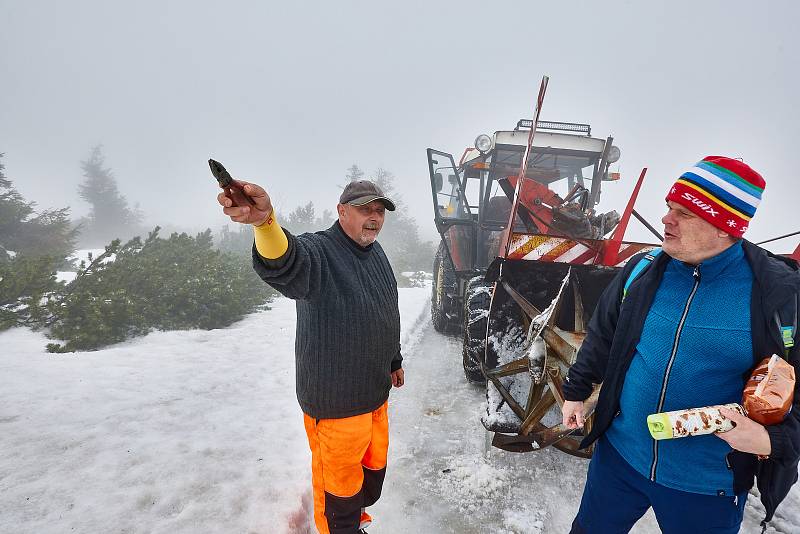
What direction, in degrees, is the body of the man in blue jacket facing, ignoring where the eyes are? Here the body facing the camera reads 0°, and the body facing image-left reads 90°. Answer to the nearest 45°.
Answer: approximately 45°

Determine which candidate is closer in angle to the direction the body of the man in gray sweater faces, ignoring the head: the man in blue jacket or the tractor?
the man in blue jacket

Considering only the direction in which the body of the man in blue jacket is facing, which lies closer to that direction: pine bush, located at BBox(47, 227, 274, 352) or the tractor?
the pine bush

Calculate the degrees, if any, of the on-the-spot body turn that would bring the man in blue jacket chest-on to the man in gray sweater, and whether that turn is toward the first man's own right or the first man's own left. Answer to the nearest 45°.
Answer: approximately 45° to the first man's own right

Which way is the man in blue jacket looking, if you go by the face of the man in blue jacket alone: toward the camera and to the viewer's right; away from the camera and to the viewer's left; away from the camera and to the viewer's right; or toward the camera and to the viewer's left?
toward the camera and to the viewer's left

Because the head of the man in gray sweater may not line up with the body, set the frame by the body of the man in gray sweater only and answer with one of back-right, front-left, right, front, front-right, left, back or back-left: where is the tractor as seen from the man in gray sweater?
left

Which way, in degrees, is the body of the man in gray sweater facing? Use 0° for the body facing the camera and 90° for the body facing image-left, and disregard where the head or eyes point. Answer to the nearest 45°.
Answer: approximately 315°

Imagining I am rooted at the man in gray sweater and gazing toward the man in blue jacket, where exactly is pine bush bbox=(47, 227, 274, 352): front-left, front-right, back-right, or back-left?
back-left

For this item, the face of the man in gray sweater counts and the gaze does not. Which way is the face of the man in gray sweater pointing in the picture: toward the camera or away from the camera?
toward the camera

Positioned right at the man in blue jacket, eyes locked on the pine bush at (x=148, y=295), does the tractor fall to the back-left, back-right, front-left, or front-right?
front-right

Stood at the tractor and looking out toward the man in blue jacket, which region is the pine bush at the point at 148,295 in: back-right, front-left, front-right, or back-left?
back-right

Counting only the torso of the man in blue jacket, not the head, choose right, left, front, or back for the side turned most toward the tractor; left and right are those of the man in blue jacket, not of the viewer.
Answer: back
